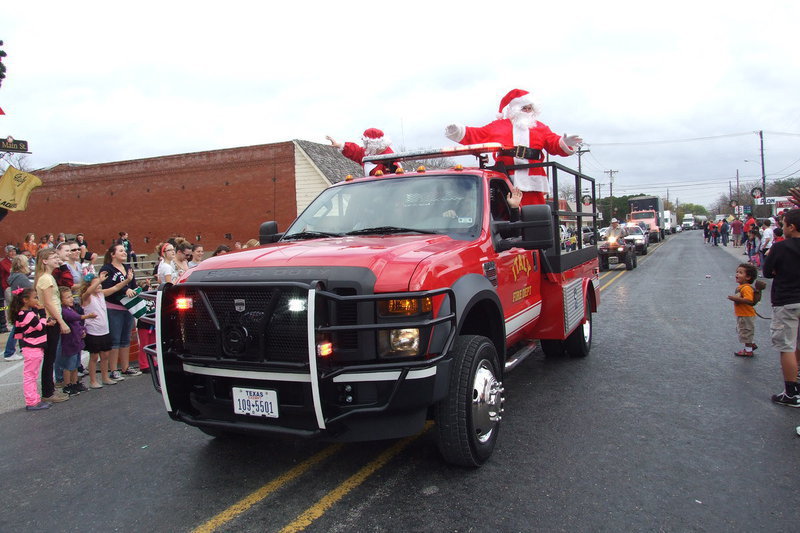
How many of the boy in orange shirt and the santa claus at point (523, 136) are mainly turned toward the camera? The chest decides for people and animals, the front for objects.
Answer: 1

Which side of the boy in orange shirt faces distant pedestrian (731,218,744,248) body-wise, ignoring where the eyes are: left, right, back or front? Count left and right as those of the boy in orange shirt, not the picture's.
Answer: right

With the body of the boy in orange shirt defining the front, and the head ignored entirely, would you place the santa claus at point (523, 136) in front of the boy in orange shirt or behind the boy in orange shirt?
in front

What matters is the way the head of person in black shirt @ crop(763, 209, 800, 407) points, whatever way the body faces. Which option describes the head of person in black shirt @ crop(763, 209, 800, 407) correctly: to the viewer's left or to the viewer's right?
to the viewer's left

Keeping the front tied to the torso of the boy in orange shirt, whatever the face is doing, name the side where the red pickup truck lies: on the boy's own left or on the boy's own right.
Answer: on the boy's own left

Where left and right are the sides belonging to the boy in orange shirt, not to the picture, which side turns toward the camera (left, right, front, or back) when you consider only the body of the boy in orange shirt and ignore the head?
left

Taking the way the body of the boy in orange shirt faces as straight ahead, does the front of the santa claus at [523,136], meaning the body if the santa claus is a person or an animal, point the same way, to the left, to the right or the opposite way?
to the left

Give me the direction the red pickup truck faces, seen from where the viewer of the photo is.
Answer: facing the viewer and to the left of the viewer

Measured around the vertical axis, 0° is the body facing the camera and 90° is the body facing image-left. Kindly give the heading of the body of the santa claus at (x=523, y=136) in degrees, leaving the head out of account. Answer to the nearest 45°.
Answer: approximately 0°
